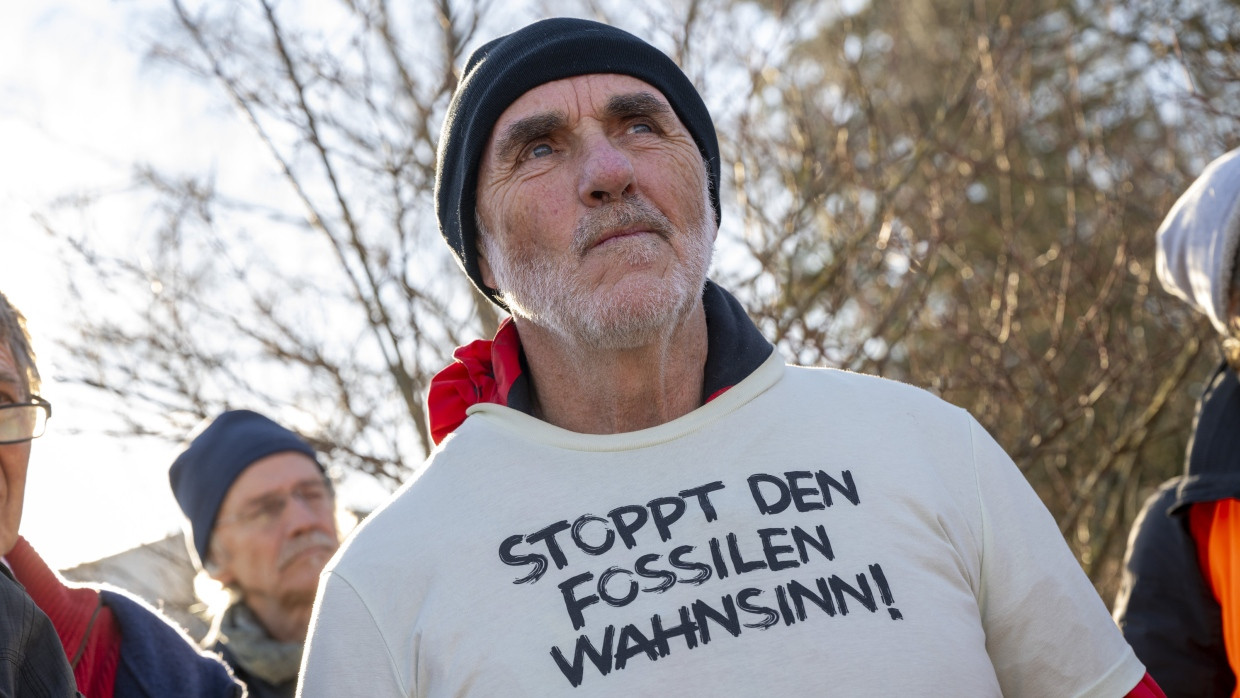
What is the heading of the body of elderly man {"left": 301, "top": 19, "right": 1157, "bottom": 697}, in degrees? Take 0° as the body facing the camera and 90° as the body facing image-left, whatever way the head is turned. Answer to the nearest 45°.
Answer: approximately 0°

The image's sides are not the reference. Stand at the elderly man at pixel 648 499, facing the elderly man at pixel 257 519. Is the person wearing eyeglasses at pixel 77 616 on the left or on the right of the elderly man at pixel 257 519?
left

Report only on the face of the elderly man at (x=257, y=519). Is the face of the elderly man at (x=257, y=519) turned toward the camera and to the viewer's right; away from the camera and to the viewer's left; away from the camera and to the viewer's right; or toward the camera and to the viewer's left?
toward the camera and to the viewer's right

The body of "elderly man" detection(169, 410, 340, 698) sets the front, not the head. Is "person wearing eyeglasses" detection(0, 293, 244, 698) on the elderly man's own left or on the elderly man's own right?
on the elderly man's own right

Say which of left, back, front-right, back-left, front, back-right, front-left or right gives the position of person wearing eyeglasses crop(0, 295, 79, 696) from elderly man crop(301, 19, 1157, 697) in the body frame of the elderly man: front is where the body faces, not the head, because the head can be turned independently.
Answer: right

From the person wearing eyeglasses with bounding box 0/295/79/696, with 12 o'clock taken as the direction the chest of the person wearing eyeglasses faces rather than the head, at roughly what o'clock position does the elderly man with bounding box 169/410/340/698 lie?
The elderly man is roughly at 8 o'clock from the person wearing eyeglasses.

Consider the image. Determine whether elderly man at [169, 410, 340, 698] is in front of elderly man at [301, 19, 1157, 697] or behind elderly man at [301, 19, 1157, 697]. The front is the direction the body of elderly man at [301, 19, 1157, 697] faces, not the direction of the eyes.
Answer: behind
